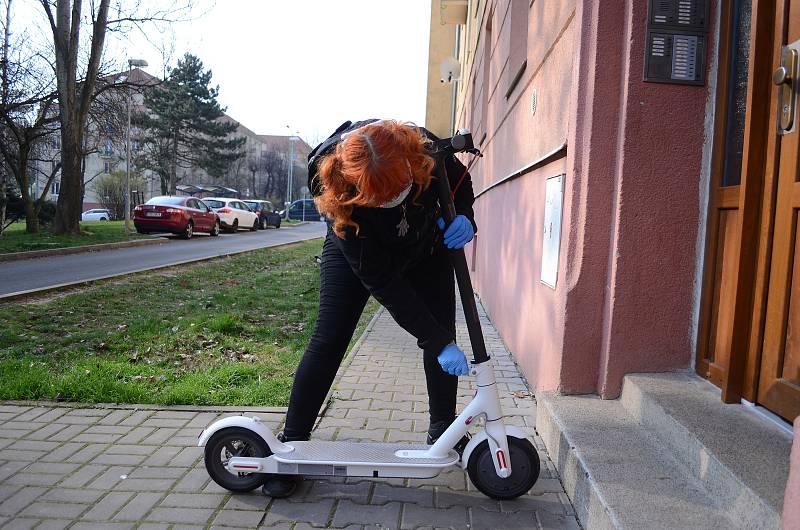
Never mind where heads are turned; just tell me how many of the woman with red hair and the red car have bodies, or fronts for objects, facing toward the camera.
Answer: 1

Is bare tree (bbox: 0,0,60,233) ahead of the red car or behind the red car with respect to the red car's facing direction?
behind

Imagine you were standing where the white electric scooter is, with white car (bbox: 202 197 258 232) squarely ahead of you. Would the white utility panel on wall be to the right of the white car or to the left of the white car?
right

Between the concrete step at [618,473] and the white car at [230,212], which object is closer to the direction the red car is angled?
the white car

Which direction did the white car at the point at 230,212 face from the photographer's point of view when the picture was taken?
facing away from the viewer and to the right of the viewer

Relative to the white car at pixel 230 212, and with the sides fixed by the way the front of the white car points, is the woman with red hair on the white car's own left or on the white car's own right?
on the white car's own right

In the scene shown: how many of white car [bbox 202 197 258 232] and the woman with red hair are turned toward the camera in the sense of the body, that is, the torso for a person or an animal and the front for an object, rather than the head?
1

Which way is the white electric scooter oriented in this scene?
to the viewer's right

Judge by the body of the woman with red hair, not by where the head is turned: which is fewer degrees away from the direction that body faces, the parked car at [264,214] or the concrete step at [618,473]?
the concrete step

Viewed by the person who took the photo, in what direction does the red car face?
facing away from the viewer and to the right of the viewer

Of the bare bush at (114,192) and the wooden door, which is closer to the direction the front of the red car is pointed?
the bare bush

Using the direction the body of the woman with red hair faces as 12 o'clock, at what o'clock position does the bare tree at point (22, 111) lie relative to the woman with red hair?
The bare tree is roughly at 5 o'clock from the woman with red hair.

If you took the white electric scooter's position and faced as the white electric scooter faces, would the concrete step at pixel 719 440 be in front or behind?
in front

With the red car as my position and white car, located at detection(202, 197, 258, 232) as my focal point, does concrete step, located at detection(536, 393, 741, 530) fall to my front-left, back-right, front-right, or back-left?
back-right

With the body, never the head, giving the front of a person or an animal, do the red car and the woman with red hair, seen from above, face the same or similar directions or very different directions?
very different directions

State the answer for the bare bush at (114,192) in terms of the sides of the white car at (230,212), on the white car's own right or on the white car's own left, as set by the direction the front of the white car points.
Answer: on the white car's own left
